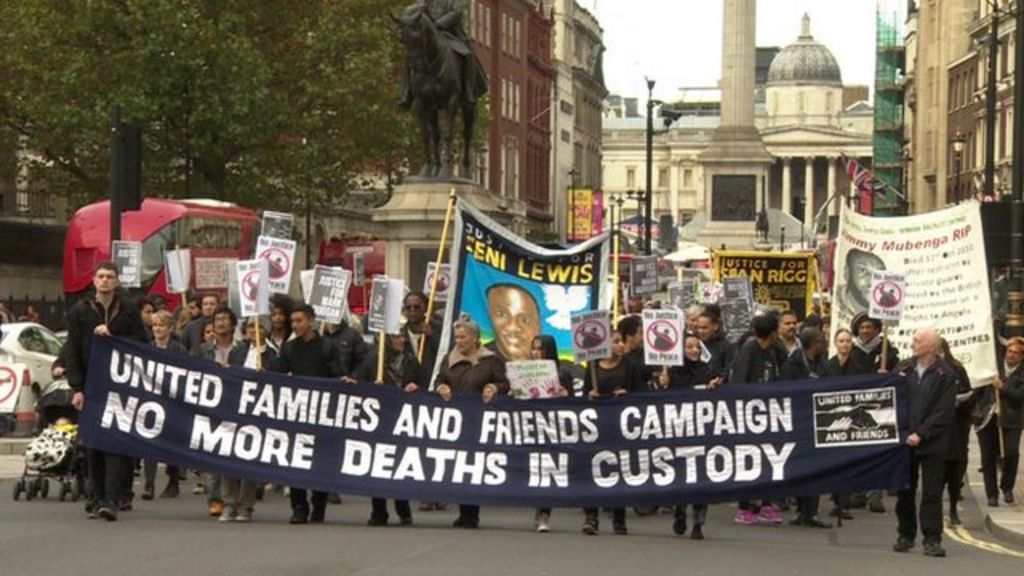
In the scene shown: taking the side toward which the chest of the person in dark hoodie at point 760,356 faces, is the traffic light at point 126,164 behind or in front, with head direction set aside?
behind

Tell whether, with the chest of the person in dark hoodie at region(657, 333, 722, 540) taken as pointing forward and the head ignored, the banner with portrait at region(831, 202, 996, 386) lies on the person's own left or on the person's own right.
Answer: on the person's own left

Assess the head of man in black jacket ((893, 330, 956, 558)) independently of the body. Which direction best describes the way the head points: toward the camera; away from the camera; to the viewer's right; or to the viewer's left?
to the viewer's left

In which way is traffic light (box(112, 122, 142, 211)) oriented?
away from the camera

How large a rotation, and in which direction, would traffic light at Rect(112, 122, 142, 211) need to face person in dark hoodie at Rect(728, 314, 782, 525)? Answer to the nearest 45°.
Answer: approximately 135° to its right

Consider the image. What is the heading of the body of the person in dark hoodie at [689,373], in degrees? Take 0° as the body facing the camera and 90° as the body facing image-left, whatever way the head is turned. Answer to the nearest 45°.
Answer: approximately 0°

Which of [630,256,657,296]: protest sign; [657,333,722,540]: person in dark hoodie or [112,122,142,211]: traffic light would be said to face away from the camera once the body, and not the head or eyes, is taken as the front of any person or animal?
the traffic light
